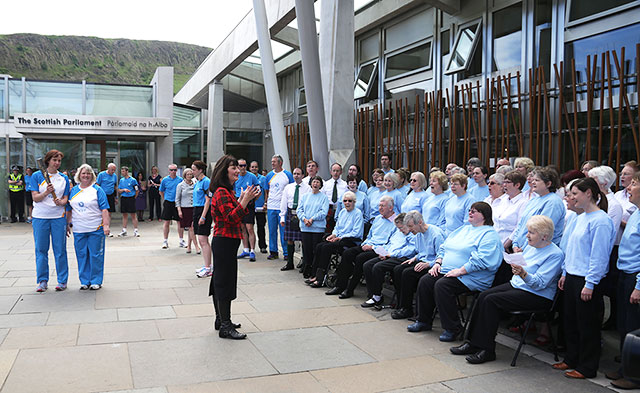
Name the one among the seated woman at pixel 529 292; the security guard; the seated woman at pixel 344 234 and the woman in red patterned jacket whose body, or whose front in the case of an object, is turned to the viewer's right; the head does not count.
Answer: the woman in red patterned jacket

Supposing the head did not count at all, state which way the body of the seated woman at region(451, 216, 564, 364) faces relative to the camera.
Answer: to the viewer's left

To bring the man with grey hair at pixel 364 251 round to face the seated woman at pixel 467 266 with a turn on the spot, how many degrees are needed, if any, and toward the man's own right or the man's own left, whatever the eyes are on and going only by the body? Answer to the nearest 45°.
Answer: approximately 90° to the man's own left

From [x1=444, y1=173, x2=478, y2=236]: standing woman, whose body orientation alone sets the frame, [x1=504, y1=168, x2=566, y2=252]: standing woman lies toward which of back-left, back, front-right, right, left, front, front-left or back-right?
left

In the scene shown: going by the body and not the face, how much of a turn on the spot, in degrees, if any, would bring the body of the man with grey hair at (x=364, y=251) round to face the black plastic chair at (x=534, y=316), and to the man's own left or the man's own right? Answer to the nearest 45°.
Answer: approximately 90° to the man's own left

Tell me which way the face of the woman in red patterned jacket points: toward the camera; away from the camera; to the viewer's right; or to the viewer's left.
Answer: to the viewer's right

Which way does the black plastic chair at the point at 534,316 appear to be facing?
to the viewer's left

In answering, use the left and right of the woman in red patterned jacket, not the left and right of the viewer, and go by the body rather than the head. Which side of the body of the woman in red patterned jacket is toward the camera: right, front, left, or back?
right

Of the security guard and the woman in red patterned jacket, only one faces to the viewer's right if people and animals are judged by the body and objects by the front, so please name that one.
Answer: the woman in red patterned jacket

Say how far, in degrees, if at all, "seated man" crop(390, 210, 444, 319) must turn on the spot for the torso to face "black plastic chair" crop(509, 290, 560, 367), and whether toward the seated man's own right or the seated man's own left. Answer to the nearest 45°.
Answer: approximately 90° to the seated man's own left
